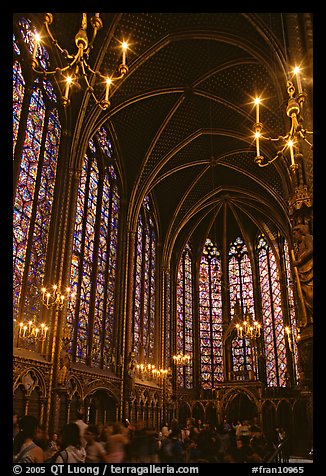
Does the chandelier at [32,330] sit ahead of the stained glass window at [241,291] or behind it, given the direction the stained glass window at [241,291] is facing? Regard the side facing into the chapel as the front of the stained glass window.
ahead

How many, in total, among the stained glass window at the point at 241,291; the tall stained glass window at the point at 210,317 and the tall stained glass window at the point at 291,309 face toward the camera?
2

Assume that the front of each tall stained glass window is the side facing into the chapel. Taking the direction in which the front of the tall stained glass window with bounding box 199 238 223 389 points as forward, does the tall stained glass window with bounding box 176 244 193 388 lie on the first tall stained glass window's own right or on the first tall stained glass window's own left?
on the first tall stained glass window's own right

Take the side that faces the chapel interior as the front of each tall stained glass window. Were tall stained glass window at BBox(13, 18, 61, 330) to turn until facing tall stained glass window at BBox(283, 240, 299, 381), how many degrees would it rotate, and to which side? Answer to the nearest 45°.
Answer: approximately 90° to its left

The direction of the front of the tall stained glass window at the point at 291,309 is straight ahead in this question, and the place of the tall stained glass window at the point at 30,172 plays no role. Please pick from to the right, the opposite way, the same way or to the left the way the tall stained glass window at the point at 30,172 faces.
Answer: the opposite way

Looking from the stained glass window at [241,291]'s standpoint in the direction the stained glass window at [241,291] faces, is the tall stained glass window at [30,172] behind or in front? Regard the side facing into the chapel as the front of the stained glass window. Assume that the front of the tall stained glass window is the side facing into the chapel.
in front

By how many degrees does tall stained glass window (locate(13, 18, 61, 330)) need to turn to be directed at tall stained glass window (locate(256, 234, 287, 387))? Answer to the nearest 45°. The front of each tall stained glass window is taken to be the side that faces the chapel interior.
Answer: approximately 90° to its left

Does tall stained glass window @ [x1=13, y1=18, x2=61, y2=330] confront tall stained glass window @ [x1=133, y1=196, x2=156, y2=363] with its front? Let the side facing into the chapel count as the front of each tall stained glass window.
no

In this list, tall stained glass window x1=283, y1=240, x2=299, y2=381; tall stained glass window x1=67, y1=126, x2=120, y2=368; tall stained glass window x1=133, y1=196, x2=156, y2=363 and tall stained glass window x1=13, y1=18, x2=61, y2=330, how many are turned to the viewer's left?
1

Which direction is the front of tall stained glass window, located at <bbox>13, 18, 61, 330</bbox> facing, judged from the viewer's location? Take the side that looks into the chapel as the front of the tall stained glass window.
facing the viewer and to the right of the viewer

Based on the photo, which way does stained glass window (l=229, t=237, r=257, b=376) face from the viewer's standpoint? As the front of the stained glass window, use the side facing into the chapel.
toward the camera

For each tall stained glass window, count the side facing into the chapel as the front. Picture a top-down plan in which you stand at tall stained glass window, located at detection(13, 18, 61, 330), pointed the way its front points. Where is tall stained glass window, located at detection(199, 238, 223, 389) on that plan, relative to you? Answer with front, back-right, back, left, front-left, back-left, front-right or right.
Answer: left

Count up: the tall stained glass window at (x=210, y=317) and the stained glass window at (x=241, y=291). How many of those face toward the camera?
2
